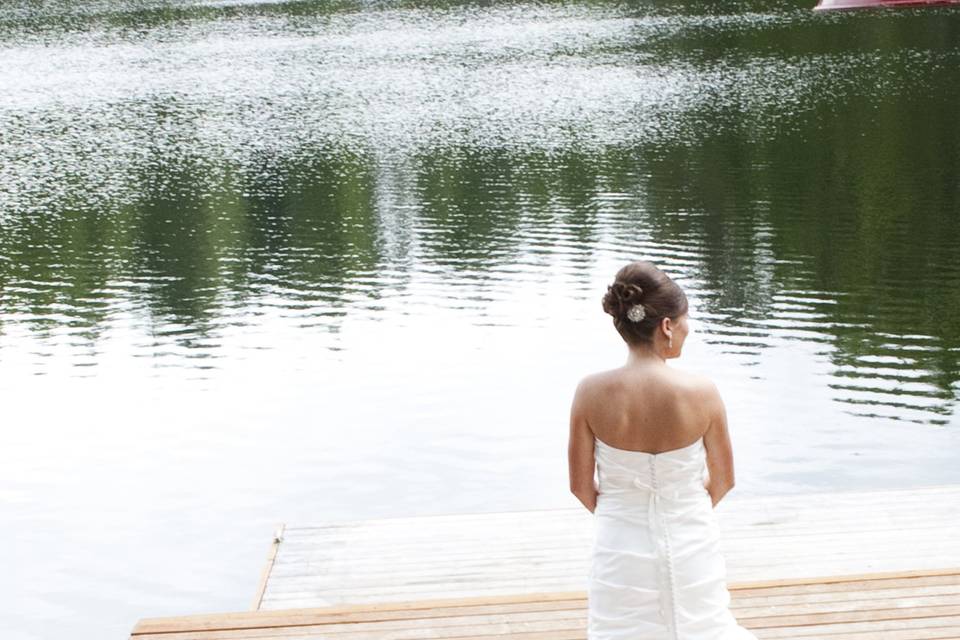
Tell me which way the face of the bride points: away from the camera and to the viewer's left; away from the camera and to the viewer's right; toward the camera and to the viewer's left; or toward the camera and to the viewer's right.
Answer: away from the camera and to the viewer's right

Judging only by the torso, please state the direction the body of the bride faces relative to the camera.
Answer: away from the camera
